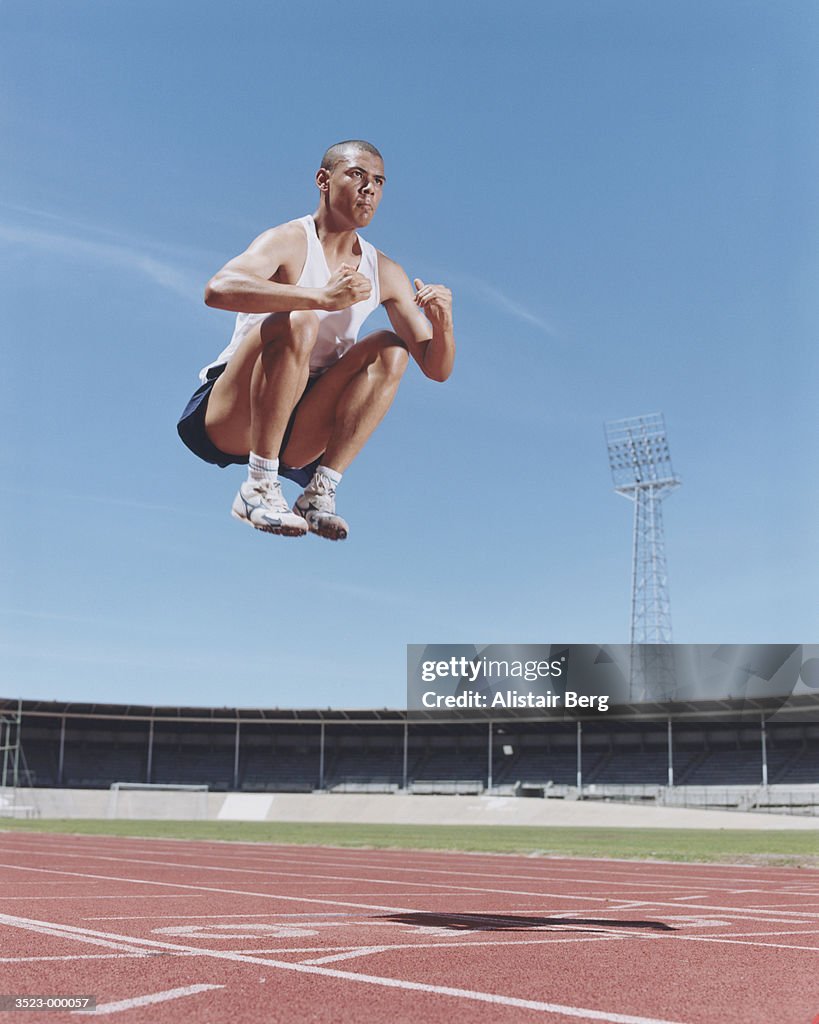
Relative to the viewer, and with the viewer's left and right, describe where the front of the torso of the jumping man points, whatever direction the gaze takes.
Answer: facing the viewer and to the right of the viewer

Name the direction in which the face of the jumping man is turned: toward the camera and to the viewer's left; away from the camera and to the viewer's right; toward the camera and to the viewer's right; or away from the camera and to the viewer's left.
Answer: toward the camera and to the viewer's right
